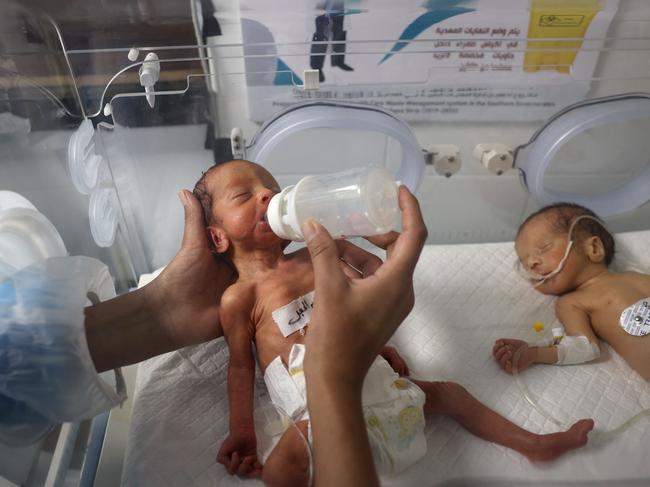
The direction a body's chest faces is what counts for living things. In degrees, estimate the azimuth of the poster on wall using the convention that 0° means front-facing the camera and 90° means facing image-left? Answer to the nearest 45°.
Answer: approximately 0°

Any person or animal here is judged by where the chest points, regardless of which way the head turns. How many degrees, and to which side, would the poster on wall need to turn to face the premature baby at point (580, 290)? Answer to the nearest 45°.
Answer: approximately 45° to its left
